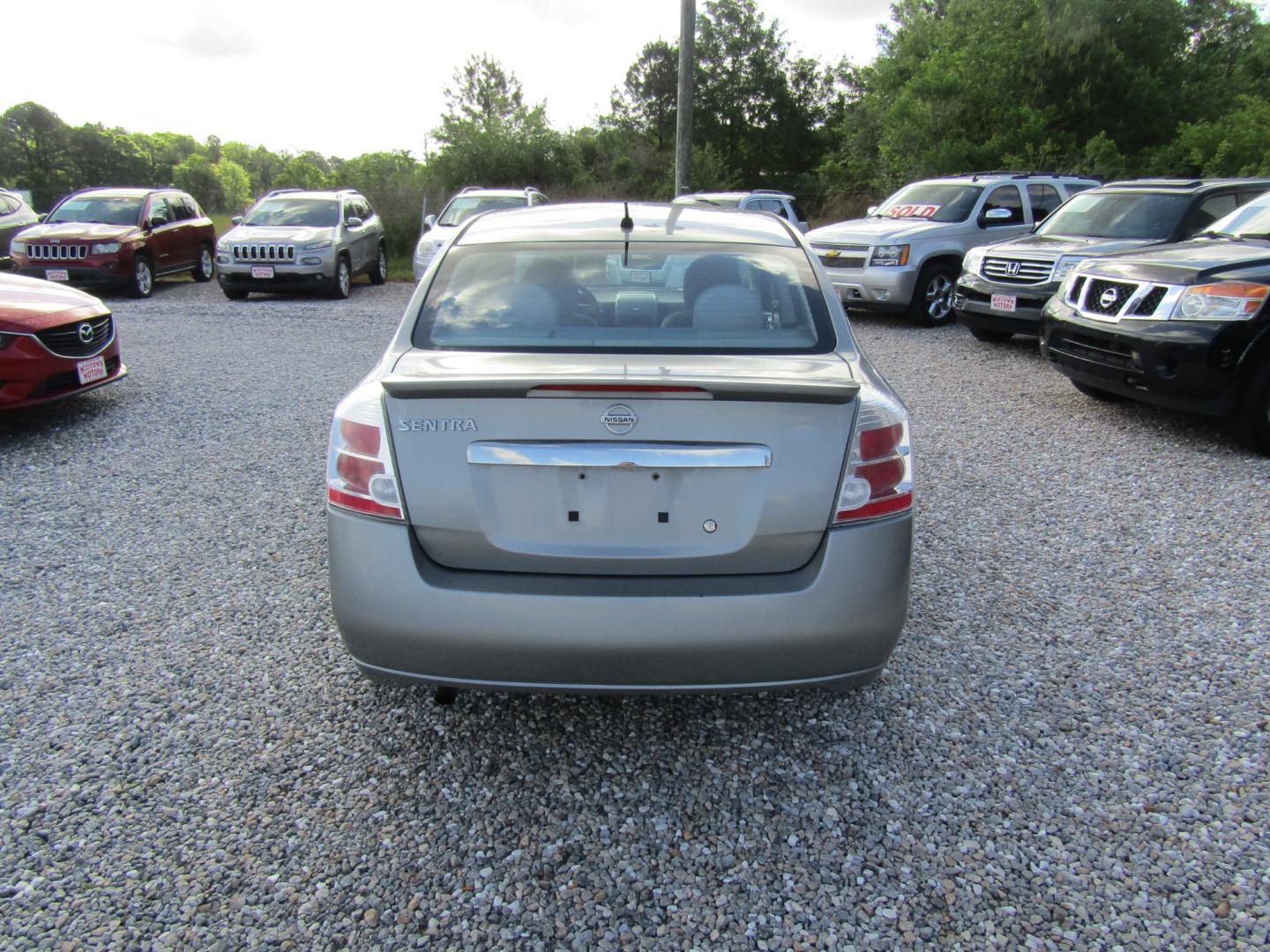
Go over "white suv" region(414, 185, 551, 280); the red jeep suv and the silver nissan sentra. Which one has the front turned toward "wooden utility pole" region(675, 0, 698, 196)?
the silver nissan sentra

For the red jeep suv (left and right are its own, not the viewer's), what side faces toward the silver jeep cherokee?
left

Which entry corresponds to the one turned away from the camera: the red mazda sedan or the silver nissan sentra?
the silver nissan sentra

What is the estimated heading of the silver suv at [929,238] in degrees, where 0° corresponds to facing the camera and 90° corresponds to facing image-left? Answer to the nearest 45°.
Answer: approximately 45°

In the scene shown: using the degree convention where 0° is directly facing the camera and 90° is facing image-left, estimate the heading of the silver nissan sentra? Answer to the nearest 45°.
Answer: approximately 180°

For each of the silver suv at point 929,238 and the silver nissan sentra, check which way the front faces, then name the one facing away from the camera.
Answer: the silver nissan sentra

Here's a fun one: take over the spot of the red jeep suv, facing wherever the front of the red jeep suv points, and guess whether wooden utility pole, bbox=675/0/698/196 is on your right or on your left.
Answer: on your left

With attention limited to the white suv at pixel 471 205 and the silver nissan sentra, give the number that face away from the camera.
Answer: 1

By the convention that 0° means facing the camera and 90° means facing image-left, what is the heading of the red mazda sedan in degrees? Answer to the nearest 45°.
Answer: approximately 315°
